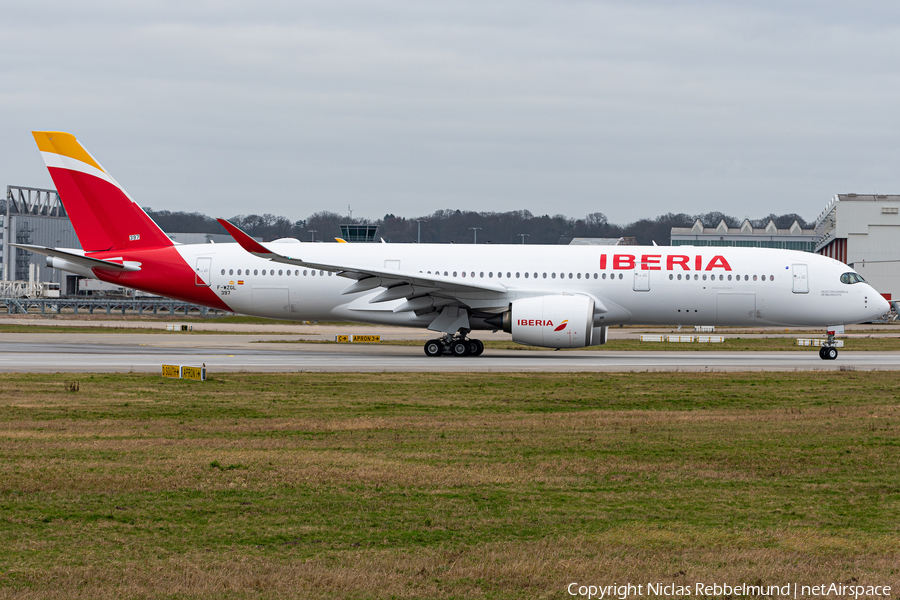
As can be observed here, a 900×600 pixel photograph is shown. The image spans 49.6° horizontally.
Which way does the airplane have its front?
to the viewer's right
